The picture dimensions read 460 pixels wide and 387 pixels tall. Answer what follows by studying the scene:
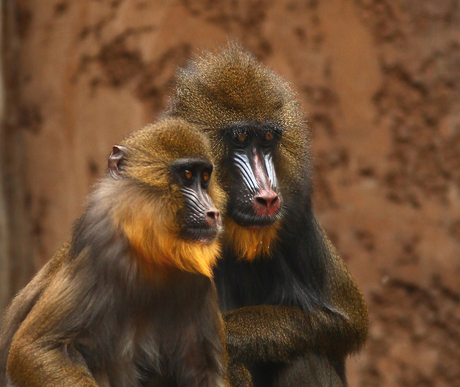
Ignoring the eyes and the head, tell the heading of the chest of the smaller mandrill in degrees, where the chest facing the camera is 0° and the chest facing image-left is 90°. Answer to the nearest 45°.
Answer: approximately 315°
